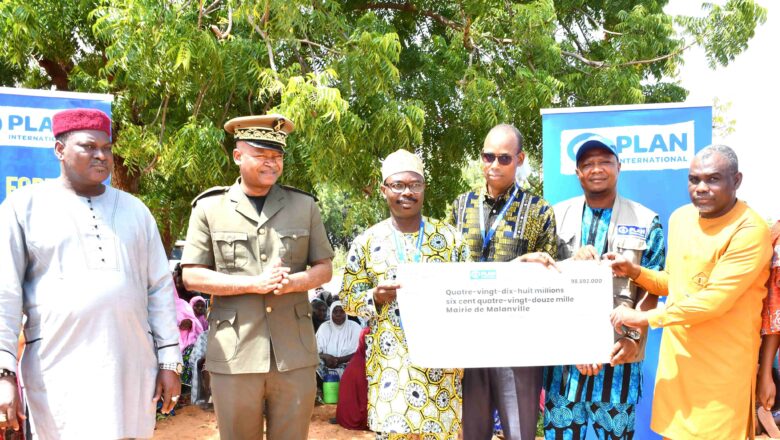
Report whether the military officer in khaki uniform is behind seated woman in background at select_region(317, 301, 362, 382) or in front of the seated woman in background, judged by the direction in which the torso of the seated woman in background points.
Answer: in front

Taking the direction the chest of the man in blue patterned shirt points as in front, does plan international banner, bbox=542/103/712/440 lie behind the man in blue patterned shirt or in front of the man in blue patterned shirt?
behind

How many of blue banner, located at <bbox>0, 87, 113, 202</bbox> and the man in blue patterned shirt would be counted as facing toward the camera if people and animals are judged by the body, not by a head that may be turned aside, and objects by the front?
2

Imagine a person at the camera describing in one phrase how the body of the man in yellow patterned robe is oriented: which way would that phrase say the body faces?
toward the camera

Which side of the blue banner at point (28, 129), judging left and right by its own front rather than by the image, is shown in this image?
front

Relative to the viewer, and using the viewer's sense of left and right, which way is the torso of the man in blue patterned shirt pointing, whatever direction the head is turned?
facing the viewer

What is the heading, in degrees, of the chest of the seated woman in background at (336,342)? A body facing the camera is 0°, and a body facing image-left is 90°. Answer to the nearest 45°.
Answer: approximately 0°

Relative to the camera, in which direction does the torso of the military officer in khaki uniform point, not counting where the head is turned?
toward the camera

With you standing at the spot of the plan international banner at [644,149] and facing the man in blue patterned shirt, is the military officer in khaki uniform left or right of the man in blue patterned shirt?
right

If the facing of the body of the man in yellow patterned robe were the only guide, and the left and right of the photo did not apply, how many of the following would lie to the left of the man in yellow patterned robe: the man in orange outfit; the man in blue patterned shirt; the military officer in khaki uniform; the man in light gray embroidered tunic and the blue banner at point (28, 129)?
2
